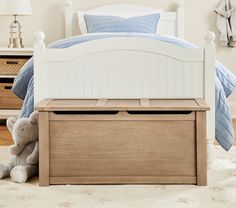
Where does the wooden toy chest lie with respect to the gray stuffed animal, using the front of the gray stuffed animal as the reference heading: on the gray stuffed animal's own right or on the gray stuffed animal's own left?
on the gray stuffed animal's own left

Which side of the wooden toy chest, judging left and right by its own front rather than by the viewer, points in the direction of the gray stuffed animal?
right

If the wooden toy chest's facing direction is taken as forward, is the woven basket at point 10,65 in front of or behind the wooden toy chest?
behind

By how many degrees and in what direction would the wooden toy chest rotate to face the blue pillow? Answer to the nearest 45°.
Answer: approximately 180°

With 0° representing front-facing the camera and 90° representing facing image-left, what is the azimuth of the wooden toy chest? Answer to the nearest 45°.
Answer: approximately 0°

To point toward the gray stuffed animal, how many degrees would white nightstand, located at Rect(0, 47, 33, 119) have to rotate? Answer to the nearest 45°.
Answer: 0° — it already faces it

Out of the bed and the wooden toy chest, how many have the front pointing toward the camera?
2

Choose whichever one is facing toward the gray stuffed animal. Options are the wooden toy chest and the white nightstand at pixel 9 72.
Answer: the white nightstand
